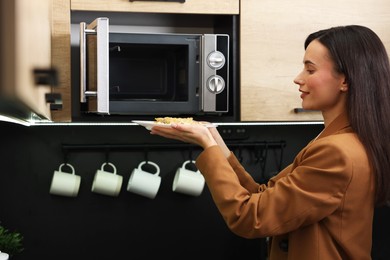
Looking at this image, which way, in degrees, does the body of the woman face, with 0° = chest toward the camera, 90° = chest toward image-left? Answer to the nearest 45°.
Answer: approximately 90°

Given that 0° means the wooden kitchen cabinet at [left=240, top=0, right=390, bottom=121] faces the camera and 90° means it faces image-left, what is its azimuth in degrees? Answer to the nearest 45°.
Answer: approximately 0°

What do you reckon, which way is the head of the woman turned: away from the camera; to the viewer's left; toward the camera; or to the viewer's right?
to the viewer's left

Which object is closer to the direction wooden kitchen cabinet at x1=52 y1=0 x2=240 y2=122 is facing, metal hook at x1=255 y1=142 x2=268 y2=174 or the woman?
the woman

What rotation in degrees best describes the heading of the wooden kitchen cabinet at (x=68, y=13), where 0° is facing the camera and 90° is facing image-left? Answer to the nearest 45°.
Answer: approximately 0°

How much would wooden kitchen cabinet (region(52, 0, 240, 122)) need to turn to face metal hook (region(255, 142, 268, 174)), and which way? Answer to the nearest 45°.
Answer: approximately 135° to its left

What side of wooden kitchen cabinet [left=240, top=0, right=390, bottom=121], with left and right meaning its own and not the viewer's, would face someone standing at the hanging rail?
right

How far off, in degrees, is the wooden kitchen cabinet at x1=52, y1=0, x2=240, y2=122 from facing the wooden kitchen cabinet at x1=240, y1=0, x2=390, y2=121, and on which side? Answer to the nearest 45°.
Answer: approximately 90° to its left

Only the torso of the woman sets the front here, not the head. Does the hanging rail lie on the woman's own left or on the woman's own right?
on the woman's own right
